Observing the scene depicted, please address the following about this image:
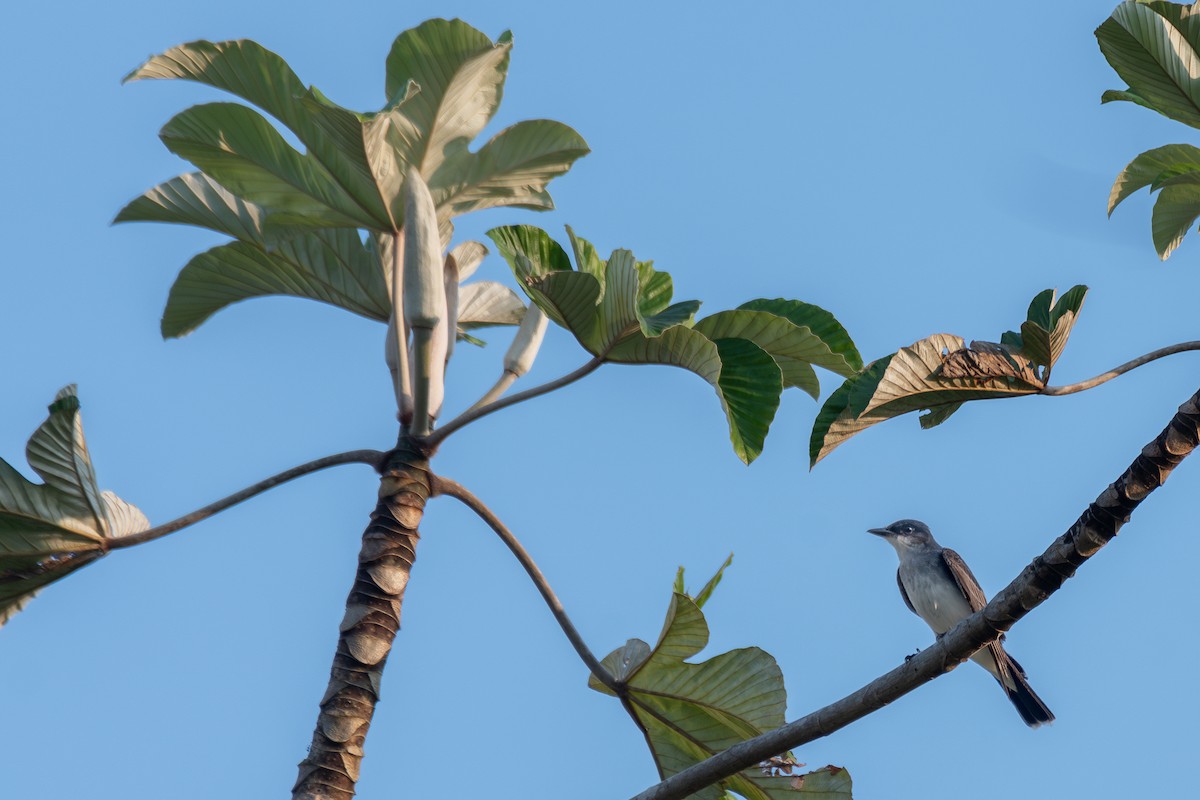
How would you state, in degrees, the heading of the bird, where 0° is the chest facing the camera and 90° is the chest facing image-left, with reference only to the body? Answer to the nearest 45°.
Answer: approximately 45°

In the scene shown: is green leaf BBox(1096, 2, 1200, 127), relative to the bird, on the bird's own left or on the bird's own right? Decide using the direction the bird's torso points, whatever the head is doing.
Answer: on the bird's own left

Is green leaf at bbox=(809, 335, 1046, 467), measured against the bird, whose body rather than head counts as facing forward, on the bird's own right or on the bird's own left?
on the bird's own left

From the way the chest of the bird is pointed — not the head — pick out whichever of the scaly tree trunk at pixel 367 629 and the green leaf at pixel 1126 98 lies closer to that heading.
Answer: the scaly tree trunk

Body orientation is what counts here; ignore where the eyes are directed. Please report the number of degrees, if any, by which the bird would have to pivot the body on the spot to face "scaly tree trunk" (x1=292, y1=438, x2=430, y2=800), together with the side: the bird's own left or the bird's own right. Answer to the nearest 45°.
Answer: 0° — it already faces it

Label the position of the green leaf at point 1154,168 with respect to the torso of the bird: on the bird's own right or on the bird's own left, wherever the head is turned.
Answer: on the bird's own left
